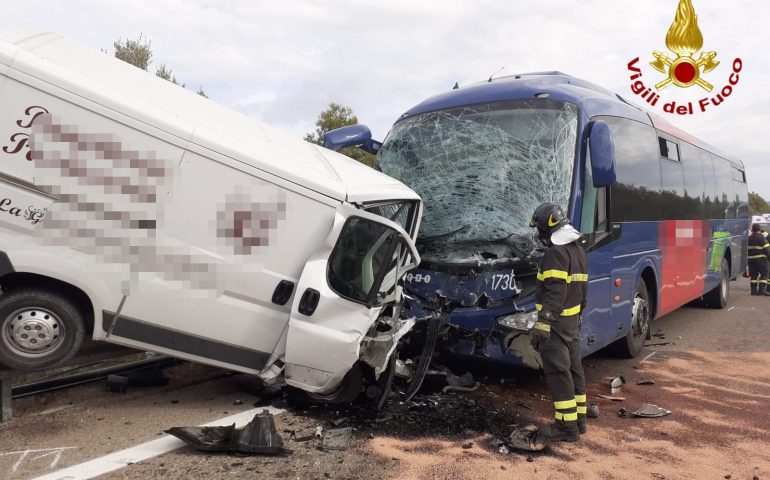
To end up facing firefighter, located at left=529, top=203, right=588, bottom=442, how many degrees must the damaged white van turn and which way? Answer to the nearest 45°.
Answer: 0° — it already faces them

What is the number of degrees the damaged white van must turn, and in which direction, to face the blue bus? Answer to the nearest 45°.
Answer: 0° — it already faces it

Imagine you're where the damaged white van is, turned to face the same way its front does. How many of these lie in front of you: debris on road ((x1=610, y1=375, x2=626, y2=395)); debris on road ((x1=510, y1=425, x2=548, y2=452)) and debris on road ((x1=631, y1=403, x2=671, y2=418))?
3

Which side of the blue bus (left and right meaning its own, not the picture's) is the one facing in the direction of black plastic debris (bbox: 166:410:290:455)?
front

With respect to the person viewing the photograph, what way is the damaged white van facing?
facing to the right of the viewer

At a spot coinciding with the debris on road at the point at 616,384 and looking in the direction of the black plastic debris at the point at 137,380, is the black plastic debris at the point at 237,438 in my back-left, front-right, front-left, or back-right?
front-left

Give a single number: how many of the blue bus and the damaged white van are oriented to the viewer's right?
1

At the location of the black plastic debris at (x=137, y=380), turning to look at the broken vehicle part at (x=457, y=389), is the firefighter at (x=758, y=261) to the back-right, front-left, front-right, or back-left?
front-left

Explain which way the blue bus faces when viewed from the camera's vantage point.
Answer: facing the viewer and to the left of the viewer

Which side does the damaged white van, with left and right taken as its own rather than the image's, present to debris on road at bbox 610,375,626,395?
front

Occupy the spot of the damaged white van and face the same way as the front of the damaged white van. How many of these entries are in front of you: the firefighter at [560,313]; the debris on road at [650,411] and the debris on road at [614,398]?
3

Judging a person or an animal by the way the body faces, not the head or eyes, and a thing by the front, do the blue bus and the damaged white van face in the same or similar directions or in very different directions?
very different directions

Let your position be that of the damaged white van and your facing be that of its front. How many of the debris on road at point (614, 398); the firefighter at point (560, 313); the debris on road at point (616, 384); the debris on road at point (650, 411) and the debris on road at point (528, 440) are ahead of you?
5

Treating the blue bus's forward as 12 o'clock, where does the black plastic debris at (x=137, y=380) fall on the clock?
The black plastic debris is roughly at 1 o'clock from the blue bus.
